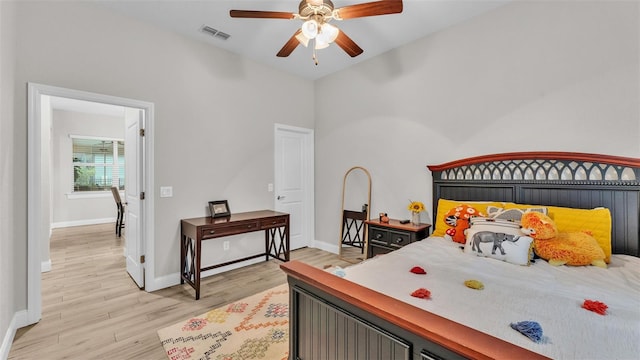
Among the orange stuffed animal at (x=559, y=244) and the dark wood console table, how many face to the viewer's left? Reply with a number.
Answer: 1

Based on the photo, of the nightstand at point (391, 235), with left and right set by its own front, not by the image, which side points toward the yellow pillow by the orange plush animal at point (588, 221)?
left

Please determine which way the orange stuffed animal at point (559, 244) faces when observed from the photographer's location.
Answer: facing to the left of the viewer

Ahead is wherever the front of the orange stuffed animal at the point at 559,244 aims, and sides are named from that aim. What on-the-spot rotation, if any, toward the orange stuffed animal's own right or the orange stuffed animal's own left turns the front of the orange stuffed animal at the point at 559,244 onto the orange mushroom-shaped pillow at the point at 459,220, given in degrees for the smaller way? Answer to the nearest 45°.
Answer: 0° — it already faces it

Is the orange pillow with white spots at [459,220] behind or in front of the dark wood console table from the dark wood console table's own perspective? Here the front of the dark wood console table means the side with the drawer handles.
in front

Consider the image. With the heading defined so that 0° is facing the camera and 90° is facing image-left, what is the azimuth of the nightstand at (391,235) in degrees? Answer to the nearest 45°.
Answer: approximately 45°

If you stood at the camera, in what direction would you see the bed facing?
facing the viewer and to the left of the viewer

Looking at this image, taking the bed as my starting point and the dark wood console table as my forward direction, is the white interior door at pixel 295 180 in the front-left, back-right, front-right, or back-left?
front-right

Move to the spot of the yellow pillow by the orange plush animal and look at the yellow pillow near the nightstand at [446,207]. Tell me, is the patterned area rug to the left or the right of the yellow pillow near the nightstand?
left

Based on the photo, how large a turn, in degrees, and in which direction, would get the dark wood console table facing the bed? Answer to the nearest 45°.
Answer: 0° — it already faces it

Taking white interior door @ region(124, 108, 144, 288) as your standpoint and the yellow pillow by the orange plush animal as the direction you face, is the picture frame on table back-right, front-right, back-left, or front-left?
front-left
